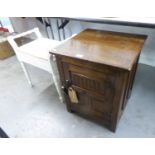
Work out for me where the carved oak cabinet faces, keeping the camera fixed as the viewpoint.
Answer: facing the viewer and to the left of the viewer
